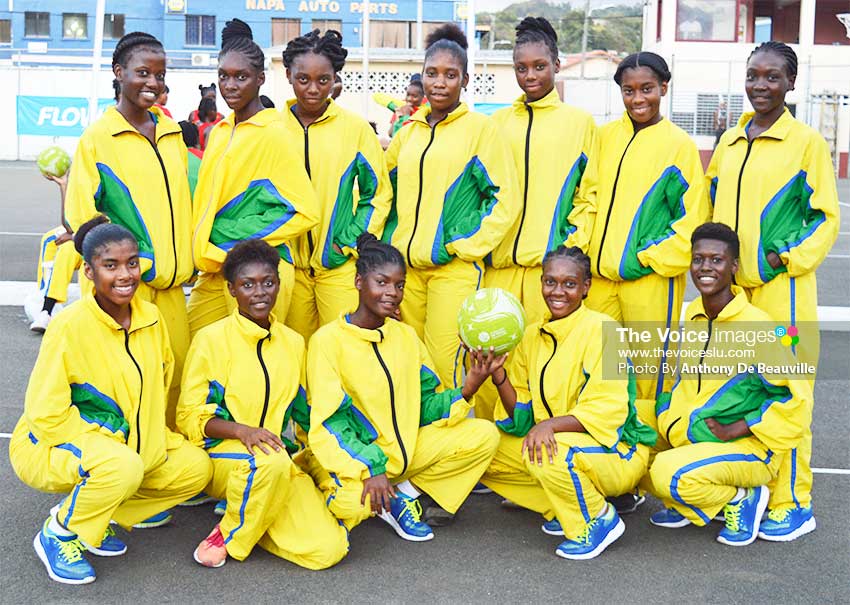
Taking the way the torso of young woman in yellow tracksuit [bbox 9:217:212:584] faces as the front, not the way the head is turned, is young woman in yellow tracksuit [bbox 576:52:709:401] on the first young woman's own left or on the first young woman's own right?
on the first young woman's own left

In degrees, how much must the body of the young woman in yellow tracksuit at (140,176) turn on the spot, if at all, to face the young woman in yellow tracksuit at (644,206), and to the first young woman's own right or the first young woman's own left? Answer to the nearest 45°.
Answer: approximately 45° to the first young woman's own left

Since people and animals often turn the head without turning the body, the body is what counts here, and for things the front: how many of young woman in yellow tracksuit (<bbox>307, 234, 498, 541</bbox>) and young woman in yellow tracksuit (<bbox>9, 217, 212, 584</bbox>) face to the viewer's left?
0

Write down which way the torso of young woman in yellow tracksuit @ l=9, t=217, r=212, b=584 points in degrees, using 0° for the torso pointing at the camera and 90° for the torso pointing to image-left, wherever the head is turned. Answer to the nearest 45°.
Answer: approximately 315°

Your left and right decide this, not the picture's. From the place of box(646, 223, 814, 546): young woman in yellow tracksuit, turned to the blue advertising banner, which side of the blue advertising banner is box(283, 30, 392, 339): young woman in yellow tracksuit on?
left

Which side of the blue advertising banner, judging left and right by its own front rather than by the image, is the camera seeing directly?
front

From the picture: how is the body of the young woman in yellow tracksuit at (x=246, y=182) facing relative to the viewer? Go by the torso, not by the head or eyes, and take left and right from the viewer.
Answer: facing the viewer and to the left of the viewer

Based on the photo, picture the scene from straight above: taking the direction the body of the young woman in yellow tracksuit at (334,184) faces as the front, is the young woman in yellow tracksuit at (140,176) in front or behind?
in front

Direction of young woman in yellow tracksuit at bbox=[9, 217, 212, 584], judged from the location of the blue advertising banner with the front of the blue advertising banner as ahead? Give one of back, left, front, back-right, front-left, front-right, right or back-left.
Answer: front

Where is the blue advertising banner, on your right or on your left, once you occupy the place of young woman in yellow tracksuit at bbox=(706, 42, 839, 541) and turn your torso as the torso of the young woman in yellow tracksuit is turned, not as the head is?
on your right

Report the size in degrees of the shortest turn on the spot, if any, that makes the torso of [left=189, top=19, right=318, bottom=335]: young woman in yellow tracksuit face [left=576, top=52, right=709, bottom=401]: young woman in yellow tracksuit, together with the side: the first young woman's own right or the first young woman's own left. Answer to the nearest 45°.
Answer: approximately 135° to the first young woman's own left
